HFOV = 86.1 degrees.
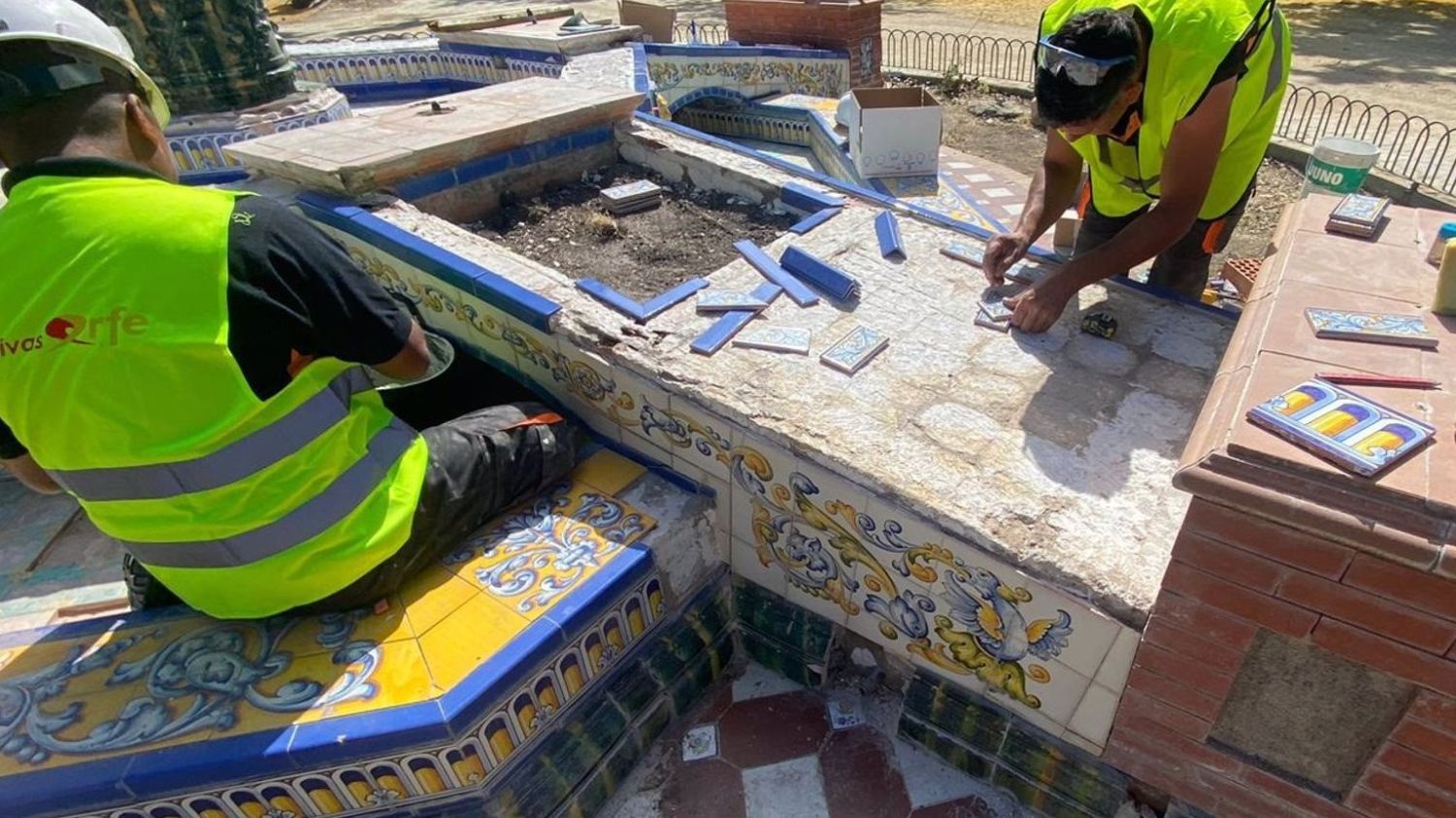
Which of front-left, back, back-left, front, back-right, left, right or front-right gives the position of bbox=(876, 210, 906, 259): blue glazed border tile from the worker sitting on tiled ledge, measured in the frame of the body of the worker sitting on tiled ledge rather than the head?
front-right

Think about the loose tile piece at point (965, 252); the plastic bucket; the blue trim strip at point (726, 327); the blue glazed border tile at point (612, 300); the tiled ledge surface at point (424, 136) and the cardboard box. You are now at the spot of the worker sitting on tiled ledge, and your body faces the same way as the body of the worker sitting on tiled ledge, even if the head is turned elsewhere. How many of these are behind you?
0

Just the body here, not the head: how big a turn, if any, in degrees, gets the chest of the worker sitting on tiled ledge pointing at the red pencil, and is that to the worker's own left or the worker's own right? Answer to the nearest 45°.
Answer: approximately 90° to the worker's own right

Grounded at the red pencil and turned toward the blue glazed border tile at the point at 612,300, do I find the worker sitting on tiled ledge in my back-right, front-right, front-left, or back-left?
front-left

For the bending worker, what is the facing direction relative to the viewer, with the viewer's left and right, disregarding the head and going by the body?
facing the viewer and to the left of the viewer

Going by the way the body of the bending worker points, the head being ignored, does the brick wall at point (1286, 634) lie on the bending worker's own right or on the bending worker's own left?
on the bending worker's own left

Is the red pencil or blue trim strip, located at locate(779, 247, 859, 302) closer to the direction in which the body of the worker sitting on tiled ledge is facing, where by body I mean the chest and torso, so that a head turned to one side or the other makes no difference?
the blue trim strip

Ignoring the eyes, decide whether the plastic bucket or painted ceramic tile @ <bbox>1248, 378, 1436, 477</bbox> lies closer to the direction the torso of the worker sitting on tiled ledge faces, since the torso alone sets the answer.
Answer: the plastic bucket

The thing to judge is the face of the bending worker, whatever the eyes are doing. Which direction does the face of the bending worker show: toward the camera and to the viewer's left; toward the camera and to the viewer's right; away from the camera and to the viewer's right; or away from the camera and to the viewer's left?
toward the camera and to the viewer's left

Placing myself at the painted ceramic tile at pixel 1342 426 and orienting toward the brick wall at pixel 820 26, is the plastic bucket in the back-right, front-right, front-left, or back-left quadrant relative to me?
front-right

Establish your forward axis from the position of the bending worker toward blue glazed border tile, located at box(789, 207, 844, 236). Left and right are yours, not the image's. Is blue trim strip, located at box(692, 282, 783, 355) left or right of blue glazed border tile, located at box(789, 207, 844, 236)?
left

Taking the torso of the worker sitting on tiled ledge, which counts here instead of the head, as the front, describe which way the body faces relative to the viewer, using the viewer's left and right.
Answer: facing away from the viewer and to the right of the viewer

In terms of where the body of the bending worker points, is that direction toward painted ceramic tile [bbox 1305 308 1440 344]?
no

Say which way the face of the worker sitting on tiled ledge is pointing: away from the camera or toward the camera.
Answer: away from the camera

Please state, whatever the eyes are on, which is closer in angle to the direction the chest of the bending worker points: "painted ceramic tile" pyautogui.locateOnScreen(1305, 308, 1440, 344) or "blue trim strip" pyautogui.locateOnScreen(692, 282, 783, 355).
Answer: the blue trim strip
